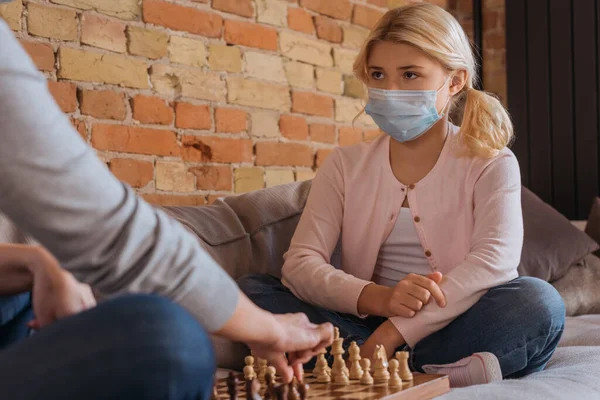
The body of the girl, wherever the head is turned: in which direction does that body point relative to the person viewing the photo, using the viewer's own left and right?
facing the viewer and to the left of the viewer

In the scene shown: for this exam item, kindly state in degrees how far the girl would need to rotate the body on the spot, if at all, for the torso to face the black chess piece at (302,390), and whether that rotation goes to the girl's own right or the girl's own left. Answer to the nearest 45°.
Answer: approximately 45° to the girl's own left

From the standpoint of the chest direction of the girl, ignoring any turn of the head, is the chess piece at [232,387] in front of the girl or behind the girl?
in front

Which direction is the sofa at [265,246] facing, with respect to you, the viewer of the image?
facing the viewer

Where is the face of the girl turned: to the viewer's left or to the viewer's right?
to the viewer's left

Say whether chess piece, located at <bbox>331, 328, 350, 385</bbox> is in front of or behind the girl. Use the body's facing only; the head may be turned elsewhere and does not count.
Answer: in front
